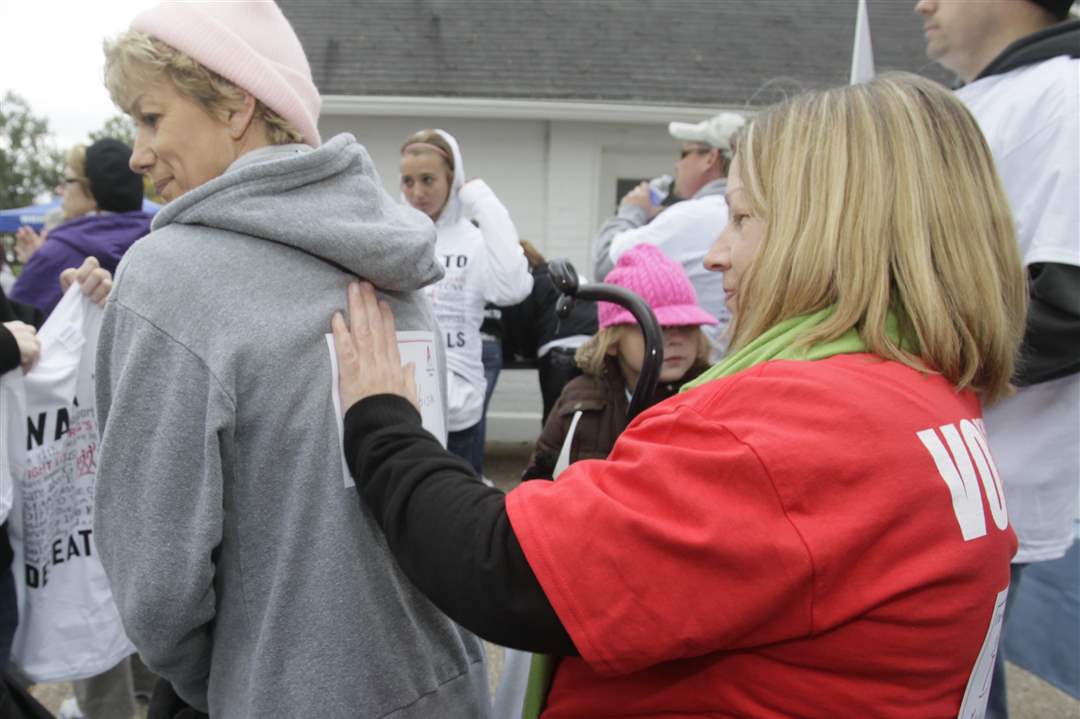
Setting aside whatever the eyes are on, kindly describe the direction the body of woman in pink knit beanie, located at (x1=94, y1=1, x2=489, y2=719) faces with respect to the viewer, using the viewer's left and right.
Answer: facing away from the viewer and to the left of the viewer

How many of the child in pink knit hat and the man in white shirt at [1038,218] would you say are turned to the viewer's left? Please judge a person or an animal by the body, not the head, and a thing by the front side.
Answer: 1

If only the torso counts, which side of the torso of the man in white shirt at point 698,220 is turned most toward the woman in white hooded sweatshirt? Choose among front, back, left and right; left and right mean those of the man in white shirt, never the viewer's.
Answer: front

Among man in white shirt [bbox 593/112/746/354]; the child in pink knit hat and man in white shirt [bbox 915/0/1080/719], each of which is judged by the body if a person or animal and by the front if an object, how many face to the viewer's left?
2

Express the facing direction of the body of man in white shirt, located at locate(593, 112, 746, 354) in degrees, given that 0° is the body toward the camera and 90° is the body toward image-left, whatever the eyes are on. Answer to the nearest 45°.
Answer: approximately 90°

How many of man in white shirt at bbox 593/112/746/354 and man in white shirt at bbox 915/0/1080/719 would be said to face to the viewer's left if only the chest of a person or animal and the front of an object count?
2

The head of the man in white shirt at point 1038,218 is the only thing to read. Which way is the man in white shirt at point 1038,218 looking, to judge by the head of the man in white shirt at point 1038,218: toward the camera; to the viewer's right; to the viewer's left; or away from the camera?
to the viewer's left

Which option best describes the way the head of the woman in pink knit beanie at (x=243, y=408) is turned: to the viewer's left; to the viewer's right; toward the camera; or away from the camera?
to the viewer's left

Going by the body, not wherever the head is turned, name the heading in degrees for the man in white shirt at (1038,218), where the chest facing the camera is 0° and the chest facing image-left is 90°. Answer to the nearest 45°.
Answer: approximately 90°

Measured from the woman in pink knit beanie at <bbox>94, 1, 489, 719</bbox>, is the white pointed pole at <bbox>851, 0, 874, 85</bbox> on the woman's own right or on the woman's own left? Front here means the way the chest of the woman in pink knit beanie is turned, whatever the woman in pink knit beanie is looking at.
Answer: on the woman's own right
